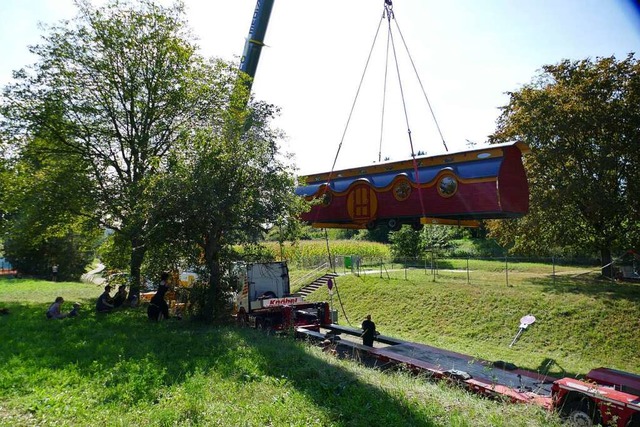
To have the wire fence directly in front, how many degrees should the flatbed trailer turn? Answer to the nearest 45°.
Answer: approximately 45° to its right

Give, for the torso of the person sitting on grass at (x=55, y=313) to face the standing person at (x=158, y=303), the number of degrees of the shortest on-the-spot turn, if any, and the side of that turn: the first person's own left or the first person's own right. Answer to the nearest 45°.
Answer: approximately 45° to the first person's own right

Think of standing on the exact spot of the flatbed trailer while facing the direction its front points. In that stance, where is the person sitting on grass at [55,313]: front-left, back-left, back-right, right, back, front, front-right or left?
front-left

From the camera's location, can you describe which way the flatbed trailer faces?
facing away from the viewer and to the left of the viewer

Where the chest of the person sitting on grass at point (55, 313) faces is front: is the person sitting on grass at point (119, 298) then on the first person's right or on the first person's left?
on the first person's left

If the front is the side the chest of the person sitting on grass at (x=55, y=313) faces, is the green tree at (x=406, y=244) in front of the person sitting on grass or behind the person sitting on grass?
in front

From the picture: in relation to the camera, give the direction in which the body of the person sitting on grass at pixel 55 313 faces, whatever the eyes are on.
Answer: to the viewer's right

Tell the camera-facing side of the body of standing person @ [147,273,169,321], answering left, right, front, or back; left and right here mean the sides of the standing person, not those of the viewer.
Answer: right

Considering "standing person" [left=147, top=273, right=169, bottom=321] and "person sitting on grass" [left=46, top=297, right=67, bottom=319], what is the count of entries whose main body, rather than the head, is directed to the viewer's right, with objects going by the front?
2

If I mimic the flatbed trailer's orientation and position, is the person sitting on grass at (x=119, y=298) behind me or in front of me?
in front

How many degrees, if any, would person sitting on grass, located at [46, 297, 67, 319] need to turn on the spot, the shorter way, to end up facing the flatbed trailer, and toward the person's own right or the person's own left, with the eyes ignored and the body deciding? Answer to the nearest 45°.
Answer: approximately 45° to the person's own right

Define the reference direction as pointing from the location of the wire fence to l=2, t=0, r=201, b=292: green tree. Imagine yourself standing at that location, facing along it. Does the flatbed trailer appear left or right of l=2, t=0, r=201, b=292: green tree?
left
